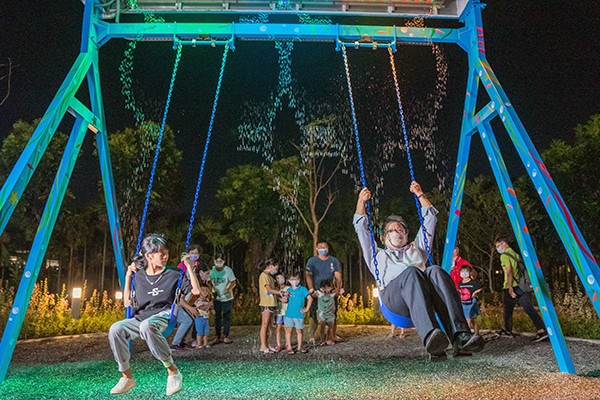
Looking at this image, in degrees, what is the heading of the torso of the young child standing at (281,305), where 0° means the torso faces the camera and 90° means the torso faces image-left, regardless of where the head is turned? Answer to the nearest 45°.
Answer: approximately 0°

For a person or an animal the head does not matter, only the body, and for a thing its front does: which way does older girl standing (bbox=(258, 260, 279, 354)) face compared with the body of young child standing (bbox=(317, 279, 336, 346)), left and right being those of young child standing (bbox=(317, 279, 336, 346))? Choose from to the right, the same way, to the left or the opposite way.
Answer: to the left

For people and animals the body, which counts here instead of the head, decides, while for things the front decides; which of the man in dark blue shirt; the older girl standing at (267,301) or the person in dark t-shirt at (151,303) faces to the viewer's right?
the older girl standing

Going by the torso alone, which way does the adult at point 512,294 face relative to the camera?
to the viewer's left

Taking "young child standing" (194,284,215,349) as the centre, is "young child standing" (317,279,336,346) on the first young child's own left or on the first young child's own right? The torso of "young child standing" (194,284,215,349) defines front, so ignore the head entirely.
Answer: on the first young child's own left

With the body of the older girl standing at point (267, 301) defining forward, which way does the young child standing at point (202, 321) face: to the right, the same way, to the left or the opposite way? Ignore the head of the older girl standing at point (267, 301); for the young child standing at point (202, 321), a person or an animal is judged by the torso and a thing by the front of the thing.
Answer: to the right

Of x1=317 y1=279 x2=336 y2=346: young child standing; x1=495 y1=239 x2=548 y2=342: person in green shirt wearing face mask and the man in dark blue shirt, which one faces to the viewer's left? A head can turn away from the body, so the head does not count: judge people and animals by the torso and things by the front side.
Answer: the person in green shirt wearing face mask

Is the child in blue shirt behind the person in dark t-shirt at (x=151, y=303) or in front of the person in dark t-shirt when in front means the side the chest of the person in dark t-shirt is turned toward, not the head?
behind

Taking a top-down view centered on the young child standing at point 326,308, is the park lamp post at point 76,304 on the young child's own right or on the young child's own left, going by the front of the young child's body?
on the young child's own right

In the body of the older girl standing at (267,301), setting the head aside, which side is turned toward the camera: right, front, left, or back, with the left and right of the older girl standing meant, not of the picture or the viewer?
right
